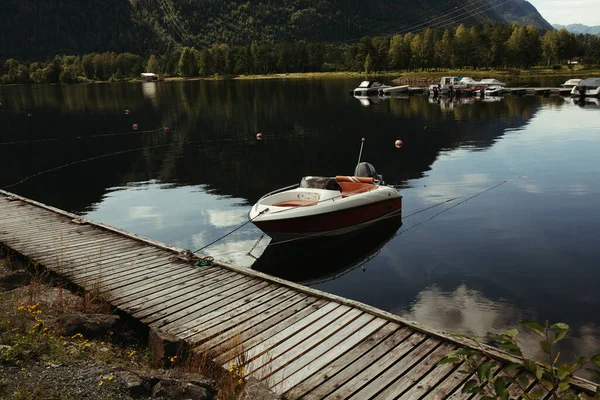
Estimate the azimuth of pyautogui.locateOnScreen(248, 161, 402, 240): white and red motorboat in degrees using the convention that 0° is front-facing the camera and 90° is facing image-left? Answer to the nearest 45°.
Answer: approximately 45°
